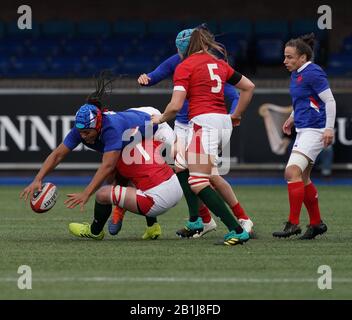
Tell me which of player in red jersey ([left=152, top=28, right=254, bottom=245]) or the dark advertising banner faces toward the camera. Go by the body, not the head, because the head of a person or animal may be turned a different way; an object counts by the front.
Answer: the dark advertising banner

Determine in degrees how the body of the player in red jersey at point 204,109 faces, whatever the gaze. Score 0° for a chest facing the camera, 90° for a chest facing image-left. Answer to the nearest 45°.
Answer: approximately 135°

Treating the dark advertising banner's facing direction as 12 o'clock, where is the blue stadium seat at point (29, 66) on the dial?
The blue stadium seat is roughly at 5 o'clock from the dark advertising banner.

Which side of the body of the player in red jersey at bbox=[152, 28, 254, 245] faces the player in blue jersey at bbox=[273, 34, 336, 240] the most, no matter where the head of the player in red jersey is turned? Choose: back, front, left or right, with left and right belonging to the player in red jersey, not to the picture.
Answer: right

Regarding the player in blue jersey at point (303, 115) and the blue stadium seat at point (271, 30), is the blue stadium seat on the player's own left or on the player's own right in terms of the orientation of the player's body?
on the player's own right

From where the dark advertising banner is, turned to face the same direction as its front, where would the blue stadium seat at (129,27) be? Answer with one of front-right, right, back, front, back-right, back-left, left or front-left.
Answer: back

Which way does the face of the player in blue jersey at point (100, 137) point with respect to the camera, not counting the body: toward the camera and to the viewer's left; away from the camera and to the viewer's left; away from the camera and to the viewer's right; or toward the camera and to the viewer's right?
toward the camera and to the viewer's left

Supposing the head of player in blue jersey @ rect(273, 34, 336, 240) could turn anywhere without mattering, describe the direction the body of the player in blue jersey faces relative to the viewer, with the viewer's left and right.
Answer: facing the viewer and to the left of the viewer

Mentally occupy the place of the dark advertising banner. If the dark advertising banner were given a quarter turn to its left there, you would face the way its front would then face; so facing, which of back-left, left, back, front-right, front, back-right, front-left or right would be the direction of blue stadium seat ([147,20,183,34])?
left

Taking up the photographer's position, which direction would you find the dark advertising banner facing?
facing the viewer

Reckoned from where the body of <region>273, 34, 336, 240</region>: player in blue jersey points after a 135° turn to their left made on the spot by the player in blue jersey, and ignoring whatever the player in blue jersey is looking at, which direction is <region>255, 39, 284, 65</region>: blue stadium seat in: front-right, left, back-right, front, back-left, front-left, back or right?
left

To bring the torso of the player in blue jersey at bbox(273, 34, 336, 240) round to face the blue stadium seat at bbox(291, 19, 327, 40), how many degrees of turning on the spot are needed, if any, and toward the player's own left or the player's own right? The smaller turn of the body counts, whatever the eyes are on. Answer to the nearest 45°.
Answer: approximately 135° to the player's own right

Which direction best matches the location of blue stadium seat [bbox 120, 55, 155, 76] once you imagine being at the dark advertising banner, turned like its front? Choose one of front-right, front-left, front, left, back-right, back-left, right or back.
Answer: back

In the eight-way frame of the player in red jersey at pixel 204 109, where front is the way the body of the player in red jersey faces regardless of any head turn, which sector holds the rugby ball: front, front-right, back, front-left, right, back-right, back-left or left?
front-left

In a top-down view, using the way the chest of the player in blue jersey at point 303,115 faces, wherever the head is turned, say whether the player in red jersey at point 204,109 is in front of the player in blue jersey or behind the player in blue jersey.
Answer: in front

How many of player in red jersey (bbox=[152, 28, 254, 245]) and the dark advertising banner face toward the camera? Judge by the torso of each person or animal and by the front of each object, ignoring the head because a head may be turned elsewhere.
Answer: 1

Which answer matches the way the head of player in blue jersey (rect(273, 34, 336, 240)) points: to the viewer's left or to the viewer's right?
to the viewer's left

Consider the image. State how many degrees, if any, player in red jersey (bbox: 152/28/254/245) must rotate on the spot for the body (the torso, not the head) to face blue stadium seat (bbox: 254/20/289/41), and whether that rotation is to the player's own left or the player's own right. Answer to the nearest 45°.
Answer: approximately 45° to the player's own right
